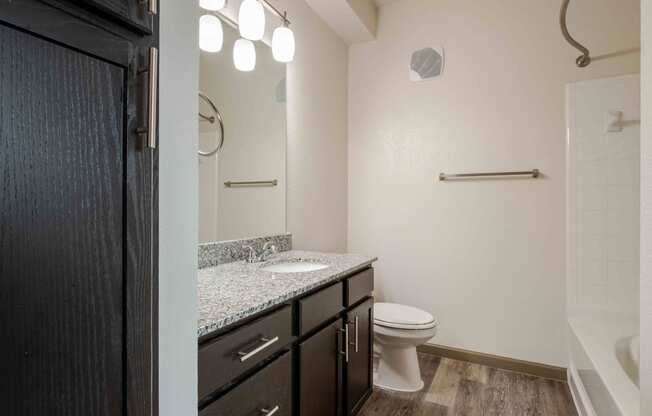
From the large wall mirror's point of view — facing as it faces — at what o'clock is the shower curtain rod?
The shower curtain rod is roughly at 11 o'clock from the large wall mirror.

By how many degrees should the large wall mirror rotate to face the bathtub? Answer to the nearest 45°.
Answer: approximately 45° to its left

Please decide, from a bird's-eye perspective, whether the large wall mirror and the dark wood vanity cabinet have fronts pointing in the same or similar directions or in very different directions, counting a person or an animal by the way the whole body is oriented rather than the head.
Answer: same or similar directions

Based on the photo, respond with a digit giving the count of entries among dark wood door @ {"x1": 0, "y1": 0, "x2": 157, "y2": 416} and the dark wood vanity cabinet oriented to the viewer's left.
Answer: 0

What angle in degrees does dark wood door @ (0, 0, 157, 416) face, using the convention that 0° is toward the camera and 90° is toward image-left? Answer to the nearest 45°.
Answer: approximately 315°

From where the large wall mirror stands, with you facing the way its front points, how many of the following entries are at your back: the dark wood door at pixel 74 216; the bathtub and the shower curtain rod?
0

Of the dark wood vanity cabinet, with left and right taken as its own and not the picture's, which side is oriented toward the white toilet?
left

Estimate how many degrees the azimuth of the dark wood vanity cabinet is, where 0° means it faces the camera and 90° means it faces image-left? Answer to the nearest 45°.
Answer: approximately 315°

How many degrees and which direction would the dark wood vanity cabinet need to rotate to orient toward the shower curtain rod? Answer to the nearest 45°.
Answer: approximately 45° to its left

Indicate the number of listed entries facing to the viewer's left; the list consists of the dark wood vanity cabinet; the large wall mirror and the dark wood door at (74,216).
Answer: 0

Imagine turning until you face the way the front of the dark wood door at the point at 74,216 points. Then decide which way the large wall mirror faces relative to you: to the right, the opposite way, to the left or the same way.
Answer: the same way
